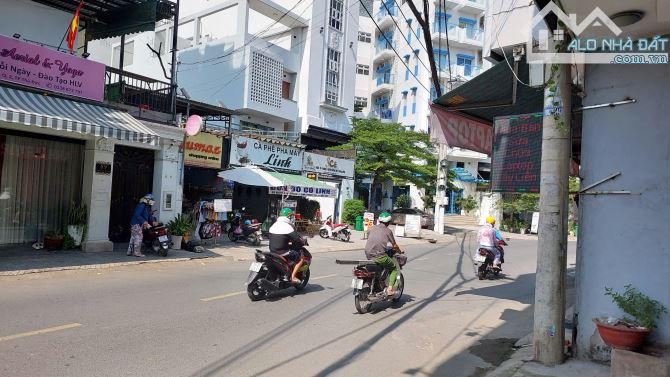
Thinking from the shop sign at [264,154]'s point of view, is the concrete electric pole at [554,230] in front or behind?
in front

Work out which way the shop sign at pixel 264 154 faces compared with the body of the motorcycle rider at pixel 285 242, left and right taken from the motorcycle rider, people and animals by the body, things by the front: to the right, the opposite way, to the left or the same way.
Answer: to the right

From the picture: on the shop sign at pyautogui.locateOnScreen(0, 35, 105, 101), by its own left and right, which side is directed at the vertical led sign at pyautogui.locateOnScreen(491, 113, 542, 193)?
front

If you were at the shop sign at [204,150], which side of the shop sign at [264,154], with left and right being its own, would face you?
right

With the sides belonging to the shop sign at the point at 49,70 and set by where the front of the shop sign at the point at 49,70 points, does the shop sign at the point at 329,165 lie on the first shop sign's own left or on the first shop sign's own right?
on the first shop sign's own left

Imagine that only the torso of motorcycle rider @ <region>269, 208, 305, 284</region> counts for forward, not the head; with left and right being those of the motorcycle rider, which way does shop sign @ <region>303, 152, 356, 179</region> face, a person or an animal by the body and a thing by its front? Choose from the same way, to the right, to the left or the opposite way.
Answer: to the right

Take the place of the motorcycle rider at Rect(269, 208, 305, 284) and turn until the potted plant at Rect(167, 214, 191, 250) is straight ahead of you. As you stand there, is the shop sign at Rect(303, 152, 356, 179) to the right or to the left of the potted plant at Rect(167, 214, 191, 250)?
right

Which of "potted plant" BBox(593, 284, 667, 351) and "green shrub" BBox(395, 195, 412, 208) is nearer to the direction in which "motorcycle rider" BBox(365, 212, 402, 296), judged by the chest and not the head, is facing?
the green shrub

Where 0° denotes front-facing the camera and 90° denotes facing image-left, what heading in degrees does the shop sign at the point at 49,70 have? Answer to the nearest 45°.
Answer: approximately 315°

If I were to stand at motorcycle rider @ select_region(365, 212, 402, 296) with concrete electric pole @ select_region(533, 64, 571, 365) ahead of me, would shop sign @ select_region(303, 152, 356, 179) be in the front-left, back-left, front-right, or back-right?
back-left

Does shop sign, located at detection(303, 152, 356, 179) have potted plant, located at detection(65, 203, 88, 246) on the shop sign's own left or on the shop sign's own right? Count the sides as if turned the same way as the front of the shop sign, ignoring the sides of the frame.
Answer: on the shop sign's own right

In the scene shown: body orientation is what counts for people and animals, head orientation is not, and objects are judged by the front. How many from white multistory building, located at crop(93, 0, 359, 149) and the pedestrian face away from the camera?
0

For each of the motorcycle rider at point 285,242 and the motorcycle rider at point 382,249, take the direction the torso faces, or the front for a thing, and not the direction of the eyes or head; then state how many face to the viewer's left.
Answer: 0

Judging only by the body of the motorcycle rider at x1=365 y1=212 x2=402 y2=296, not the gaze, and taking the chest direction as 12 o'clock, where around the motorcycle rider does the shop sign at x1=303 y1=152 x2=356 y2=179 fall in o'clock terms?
The shop sign is roughly at 10 o'clock from the motorcycle rider.

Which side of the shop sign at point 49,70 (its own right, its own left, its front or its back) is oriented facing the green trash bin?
left
